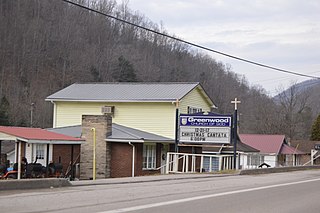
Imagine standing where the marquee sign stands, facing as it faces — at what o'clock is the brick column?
The brick column is roughly at 3 o'clock from the marquee sign.

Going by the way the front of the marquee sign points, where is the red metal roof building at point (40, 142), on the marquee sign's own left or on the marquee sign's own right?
on the marquee sign's own right

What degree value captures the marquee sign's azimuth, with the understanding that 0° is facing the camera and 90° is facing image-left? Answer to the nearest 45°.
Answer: approximately 0°

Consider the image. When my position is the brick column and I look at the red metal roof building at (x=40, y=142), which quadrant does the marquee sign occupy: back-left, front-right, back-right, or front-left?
back-right
